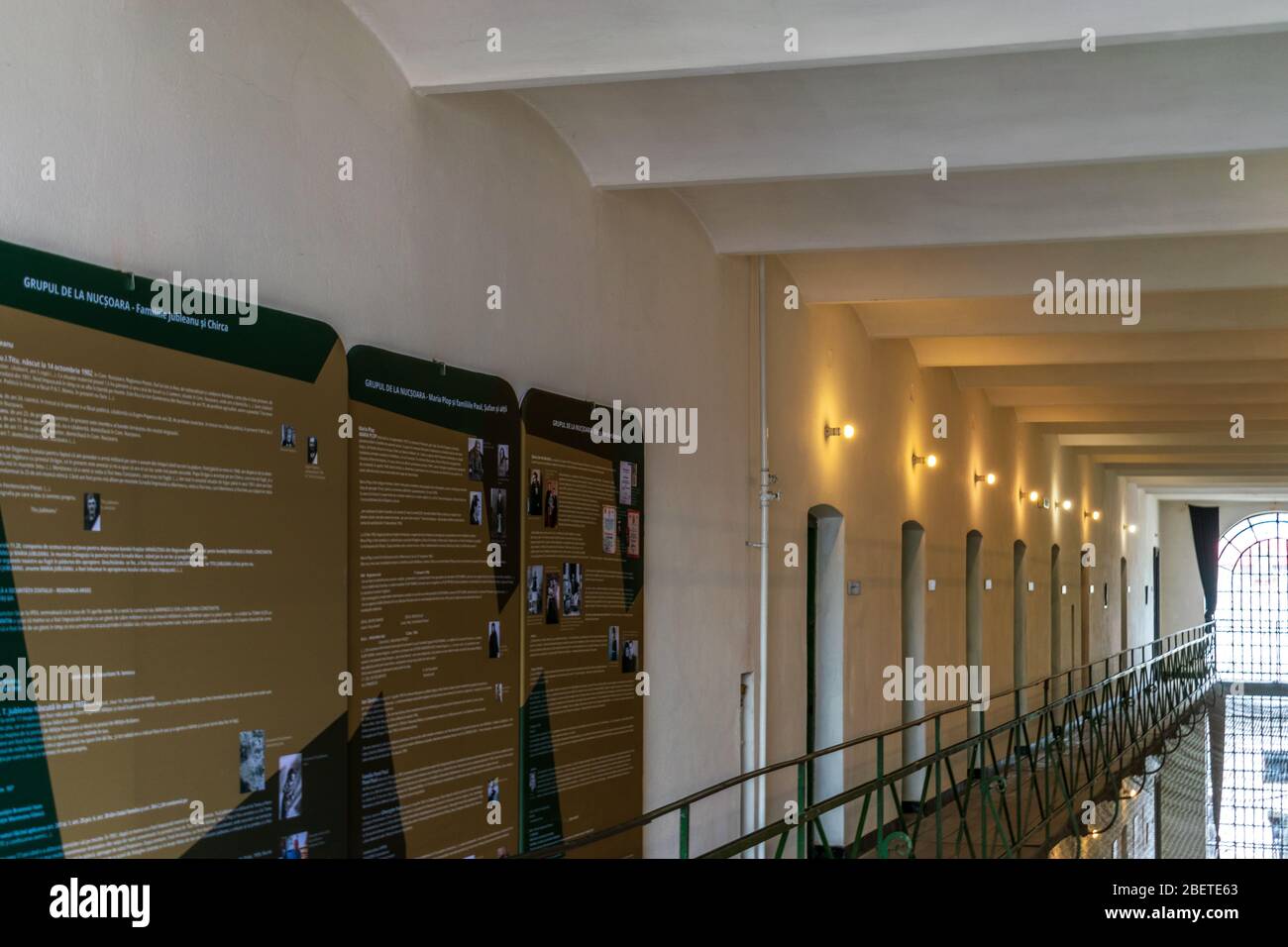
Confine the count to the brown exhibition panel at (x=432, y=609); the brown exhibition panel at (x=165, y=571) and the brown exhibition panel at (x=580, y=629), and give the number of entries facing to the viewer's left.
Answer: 0

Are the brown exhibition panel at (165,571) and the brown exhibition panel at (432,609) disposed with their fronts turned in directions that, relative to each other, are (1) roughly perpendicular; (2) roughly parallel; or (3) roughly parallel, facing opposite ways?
roughly parallel

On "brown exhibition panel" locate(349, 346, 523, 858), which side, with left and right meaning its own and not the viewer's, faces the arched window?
left

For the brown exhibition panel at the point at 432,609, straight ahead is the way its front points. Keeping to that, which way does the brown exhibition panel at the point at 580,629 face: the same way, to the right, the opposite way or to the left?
the same way

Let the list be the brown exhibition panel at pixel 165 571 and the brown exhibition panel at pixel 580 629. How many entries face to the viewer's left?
0

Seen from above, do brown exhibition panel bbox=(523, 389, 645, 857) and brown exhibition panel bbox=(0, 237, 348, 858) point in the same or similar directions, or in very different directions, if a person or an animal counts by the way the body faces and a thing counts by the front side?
same or similar directions

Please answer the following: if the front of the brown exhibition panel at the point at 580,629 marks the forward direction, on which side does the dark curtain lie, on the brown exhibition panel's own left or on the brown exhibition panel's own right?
on the brown exhibition panel's own left

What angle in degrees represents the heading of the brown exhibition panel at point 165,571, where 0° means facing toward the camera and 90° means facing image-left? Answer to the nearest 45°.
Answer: approximately 315°

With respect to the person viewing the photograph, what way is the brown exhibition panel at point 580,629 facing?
facing the viewer and to the right of the viewer

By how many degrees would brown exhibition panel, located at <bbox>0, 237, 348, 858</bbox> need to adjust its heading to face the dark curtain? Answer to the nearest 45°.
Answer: approximately 90° to its left
